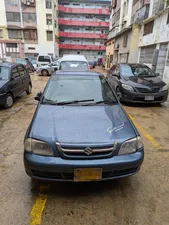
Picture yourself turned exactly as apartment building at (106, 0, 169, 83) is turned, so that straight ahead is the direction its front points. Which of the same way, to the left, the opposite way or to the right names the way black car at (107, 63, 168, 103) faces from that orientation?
to the left

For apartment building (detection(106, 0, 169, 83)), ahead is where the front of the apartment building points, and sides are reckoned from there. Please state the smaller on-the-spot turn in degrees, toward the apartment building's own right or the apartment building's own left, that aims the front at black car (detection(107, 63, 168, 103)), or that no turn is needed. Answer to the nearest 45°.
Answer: approximately 45° to the apartment building's own left

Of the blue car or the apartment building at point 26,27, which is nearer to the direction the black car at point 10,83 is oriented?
the blue car

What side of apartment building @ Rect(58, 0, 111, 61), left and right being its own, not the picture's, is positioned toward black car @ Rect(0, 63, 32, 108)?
front

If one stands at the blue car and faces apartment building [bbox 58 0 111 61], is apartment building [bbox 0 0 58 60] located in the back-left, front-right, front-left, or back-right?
front-left

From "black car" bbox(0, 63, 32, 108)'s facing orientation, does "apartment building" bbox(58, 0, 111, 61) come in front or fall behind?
behind

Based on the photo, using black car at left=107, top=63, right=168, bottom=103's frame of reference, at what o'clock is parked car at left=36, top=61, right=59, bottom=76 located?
The parked car is roughly at 6 o'clock from the black car.

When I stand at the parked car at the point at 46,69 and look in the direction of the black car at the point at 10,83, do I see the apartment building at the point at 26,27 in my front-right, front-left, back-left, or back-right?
back-right

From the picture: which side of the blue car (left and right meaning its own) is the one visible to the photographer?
front

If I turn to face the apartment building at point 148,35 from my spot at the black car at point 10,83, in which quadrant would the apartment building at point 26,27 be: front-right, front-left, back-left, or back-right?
front-left

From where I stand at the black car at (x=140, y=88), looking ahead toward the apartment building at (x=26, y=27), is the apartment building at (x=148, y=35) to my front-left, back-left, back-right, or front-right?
front-right

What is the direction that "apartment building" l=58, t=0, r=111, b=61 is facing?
toward the camera

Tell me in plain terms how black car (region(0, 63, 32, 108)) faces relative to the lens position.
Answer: facing the viewer and to the left of the viewer

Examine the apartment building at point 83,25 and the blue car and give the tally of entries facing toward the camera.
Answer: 2
